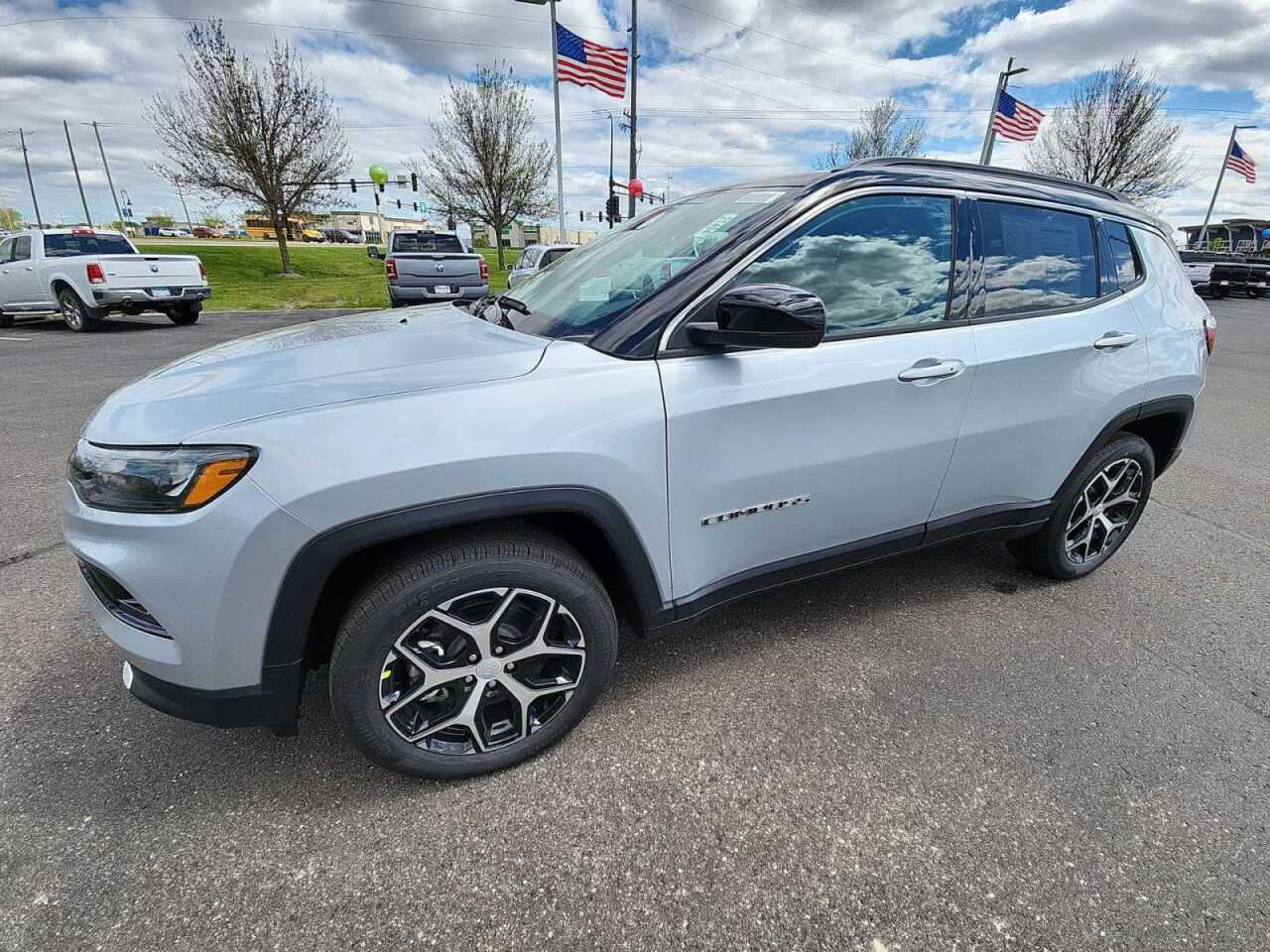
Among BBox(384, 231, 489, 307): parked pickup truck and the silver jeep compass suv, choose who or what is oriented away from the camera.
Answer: the parked pickup truck

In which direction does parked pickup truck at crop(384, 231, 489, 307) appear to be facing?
away from the camera

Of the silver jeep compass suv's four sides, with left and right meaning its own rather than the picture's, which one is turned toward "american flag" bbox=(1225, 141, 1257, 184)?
back

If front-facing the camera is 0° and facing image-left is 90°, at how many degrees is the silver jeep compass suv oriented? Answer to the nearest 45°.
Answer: approximately 45°

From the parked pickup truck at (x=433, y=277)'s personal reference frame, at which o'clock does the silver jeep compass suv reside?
The silver jeep compass suv is roughly at 6 o'clock from the parked pickup truck.

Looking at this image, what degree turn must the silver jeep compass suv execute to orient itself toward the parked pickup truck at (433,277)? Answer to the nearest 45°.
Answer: approximately 135° to its right

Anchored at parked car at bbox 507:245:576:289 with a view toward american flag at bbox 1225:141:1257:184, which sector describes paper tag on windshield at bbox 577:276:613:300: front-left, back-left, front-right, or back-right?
back-right

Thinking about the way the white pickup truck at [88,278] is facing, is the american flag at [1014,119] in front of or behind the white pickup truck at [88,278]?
behind

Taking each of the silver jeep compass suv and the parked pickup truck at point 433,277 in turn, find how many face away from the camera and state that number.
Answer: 1

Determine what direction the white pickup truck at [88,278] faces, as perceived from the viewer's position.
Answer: facing away from the viewer and to the left of the viewer
